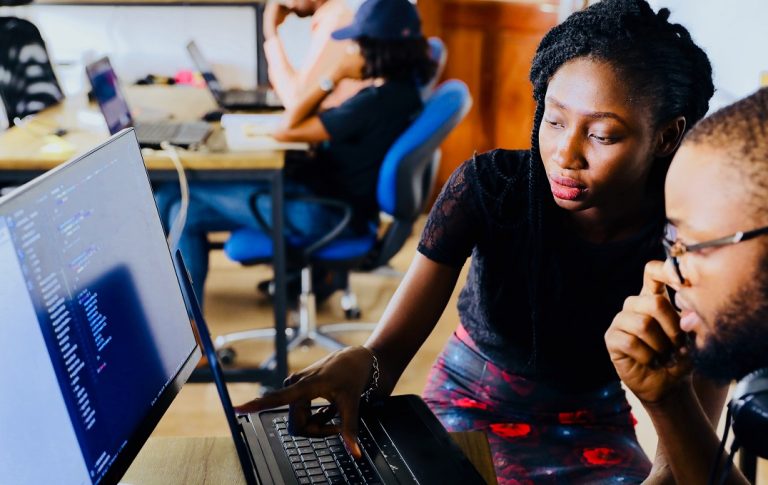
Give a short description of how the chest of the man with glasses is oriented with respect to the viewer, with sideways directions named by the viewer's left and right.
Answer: facing to the left of the viewer

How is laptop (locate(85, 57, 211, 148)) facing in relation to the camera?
to the viewer's right

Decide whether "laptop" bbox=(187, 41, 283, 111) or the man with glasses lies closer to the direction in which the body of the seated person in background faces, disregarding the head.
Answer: the laptop

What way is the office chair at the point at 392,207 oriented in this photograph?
to the viewer's left

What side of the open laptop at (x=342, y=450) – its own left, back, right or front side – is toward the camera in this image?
right

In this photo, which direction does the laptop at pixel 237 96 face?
to the viewer's right

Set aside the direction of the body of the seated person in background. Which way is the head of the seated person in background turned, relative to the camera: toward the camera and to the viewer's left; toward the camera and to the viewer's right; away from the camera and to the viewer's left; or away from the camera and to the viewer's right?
away from the camera and to the viewer's left

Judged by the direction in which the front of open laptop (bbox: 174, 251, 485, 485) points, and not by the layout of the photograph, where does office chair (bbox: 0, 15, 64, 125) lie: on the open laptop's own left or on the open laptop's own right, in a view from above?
on the open laptop's own left

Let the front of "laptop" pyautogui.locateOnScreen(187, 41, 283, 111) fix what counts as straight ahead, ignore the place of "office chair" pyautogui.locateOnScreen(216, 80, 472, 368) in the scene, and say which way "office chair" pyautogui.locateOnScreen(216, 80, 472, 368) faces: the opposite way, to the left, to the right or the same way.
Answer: the opposite way

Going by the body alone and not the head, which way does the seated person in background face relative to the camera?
to the viewer's left

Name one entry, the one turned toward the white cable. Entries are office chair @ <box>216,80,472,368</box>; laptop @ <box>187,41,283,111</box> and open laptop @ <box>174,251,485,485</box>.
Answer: the office chair
